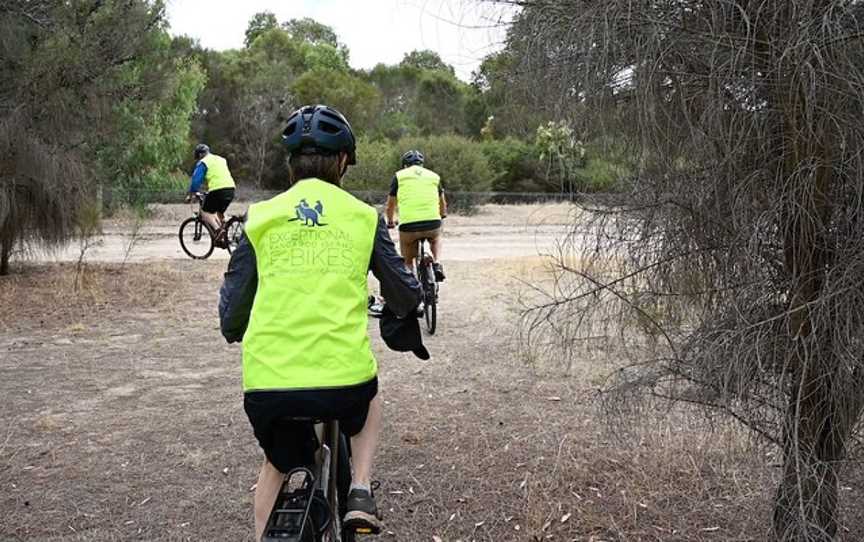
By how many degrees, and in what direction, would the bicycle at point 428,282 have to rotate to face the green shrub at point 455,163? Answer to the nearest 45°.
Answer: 0° — it already faces it

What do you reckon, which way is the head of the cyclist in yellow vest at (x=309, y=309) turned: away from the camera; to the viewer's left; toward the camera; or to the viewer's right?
away from the camera

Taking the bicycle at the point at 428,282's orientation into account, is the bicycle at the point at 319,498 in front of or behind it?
behind

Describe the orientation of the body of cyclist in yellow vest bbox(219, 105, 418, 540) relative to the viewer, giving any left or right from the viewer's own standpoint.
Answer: facing away from the viewer

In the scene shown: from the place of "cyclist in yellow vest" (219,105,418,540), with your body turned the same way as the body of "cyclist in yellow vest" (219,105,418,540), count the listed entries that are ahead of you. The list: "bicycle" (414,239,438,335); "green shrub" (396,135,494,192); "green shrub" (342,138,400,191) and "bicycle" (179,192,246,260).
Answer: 4

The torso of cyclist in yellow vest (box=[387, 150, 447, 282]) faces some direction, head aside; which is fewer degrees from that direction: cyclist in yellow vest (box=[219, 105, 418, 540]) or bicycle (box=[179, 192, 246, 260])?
the bicycle

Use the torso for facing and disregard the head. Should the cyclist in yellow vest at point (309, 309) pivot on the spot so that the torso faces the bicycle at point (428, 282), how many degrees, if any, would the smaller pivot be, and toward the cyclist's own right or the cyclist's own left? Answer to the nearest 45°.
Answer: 0° — they already face it

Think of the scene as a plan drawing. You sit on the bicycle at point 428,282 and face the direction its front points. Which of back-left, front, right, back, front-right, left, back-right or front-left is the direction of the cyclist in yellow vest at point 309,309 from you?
back

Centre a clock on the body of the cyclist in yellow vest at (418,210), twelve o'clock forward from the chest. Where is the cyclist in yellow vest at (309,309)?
the cyclist in yellow vest at (309,309) is roughly at 6 o'clock from the cyclist in yellow vest at (418,210).

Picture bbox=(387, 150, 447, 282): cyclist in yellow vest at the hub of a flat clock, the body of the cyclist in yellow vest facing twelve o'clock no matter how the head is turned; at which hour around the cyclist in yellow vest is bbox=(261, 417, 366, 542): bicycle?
The bicycle is roughly at 6 o'clock from the cyclist in yellow vest.

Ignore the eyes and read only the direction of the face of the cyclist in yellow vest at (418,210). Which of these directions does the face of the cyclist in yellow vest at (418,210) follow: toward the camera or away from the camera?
away from the camera

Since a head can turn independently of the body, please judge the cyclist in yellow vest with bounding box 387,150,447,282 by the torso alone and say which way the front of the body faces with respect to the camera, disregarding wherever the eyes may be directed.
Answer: away from the camera

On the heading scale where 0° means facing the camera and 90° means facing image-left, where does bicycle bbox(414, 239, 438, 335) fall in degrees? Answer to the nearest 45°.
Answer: approximately 180°

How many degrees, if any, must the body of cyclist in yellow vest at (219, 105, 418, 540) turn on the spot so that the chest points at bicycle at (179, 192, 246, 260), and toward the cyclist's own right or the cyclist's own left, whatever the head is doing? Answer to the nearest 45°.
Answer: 0° — they already face it

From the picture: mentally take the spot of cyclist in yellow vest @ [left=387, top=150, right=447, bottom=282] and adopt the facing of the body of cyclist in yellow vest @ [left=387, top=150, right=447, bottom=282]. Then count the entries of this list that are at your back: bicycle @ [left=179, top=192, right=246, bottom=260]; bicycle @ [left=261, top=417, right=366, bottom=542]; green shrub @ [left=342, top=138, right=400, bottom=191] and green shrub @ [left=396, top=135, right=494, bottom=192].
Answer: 1
